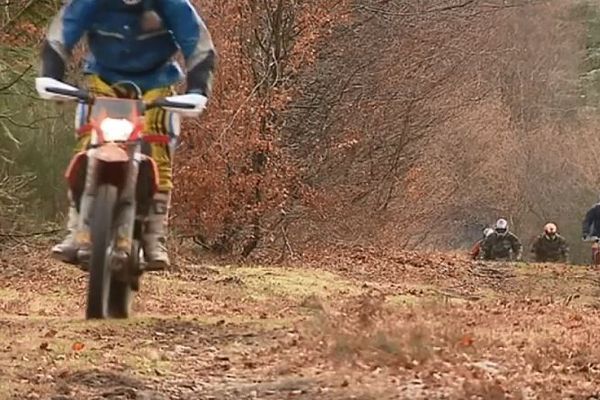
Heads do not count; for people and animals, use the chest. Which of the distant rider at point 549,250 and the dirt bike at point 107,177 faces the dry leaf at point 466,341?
the distant rider

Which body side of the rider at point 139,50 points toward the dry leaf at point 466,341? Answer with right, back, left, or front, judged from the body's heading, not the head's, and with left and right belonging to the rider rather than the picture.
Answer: left

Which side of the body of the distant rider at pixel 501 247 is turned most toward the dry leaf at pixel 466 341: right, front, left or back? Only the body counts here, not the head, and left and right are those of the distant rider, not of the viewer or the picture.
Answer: front

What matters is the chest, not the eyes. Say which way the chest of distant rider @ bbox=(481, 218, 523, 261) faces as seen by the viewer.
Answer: toward the camera

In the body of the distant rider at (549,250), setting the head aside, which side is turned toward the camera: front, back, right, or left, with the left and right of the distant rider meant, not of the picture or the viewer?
front

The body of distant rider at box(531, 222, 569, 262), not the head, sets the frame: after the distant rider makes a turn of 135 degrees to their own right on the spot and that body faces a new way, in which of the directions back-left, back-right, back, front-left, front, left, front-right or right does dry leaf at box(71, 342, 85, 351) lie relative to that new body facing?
back-left

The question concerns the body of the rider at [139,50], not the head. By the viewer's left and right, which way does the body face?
facing the viewer

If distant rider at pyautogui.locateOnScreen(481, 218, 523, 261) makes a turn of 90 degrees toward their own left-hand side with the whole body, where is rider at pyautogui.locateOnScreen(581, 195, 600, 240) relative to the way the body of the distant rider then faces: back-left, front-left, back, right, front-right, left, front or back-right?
front-right

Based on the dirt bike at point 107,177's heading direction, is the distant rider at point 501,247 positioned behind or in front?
behind

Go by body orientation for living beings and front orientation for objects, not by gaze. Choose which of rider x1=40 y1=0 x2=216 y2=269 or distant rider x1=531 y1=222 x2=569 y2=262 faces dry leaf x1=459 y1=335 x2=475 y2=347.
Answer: the distant rider

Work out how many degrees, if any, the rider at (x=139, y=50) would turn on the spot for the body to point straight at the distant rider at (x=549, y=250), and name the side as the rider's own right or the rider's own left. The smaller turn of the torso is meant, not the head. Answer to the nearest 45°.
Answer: approximately 135° to the rider's own left

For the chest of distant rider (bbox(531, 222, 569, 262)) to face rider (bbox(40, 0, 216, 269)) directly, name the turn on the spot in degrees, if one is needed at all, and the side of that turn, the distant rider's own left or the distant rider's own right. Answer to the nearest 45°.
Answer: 0° — they already face them

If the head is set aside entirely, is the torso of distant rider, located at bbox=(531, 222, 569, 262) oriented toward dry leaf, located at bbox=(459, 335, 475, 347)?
yes

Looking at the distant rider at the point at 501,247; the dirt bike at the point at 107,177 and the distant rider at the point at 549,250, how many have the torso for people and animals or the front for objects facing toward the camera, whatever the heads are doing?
3

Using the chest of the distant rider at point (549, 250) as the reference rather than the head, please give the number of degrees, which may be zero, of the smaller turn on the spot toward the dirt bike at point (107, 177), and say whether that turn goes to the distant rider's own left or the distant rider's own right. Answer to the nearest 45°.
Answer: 0° — they already face it

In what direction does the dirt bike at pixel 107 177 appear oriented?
toward the camera
